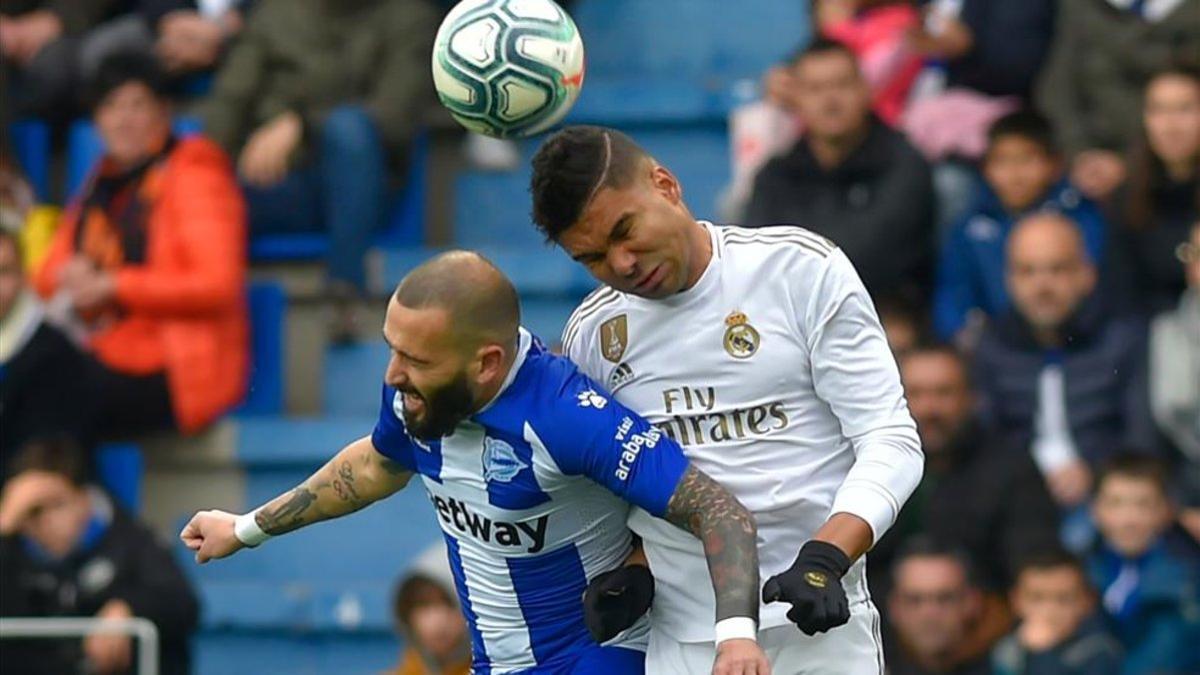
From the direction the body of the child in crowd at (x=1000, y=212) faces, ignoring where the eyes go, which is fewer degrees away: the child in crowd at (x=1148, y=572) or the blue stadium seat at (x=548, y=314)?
the child in crowd

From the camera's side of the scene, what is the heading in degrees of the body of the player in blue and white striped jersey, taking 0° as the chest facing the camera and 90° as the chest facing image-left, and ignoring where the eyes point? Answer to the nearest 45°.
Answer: approximately 45°

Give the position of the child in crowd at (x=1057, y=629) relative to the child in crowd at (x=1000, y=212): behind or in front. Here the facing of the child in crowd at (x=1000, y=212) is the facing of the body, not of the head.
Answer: in front

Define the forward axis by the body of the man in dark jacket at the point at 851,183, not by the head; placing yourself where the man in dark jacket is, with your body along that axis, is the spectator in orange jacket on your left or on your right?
on your right

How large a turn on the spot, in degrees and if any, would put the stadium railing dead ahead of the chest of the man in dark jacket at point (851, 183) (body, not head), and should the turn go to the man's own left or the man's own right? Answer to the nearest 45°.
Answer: approximately 45° to the man's own right

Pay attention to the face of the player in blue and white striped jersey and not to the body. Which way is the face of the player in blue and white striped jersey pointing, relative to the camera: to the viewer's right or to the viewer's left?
to the viewer's left

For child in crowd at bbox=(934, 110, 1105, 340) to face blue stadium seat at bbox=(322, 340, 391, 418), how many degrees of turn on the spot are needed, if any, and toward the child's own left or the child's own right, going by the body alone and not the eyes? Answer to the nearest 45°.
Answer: approximately 90° to the child's own right

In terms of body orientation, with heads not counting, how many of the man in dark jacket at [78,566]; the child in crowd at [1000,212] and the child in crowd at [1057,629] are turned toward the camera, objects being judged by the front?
3

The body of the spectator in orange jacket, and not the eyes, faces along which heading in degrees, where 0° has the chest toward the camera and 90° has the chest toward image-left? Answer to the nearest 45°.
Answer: approximately 45°
